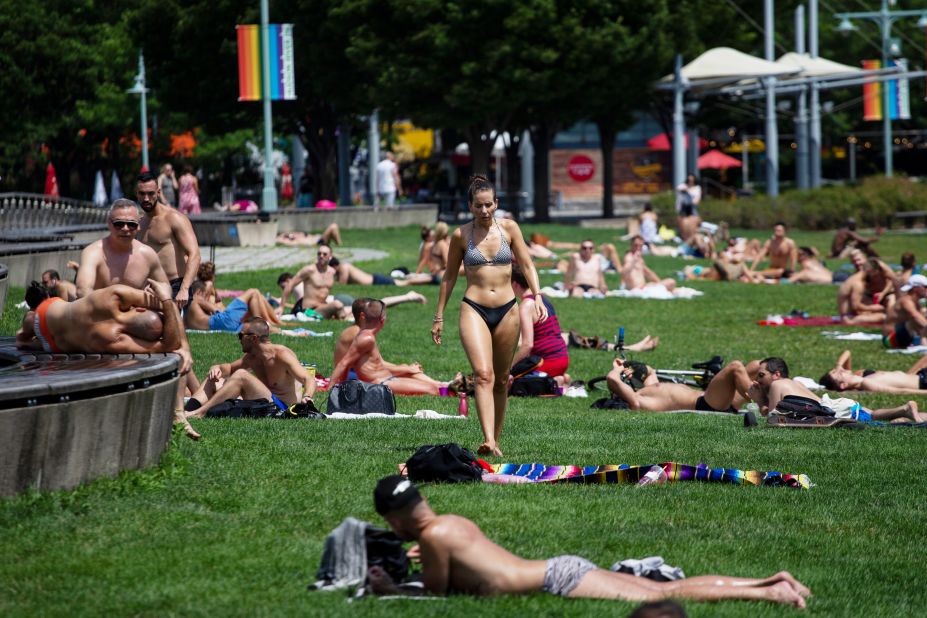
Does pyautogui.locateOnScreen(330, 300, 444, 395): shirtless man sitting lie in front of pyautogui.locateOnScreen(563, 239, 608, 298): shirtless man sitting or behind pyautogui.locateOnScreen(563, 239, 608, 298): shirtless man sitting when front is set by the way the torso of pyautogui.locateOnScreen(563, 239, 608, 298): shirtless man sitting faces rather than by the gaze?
in front

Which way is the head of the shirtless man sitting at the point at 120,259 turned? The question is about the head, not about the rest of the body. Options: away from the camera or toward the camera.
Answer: toward the camera

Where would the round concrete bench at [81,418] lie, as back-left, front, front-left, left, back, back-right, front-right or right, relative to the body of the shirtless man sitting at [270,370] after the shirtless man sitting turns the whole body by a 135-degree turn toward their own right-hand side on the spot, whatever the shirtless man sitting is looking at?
back

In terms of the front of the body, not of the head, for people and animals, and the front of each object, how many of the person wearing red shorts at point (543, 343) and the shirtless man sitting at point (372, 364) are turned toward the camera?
0

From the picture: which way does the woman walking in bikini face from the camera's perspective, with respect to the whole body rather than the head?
toward the camera

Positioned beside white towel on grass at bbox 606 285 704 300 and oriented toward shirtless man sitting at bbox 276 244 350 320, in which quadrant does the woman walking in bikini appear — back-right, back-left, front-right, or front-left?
front-left

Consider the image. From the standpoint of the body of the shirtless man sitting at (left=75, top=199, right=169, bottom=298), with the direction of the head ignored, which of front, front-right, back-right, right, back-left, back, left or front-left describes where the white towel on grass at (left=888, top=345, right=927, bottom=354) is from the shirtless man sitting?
back-left

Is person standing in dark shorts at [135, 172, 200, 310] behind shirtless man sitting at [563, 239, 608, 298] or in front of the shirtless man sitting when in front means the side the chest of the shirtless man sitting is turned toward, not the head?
in front

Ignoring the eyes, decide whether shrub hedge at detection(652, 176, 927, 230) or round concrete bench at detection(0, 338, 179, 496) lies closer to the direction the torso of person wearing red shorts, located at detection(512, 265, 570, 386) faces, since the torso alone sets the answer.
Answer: the shrub hedge

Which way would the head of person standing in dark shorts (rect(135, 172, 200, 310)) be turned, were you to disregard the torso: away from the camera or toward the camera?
toward the camera

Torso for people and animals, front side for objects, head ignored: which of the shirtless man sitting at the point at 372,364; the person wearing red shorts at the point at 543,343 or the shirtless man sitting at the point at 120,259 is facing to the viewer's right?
the shirtless man sitting at the point at 372,364

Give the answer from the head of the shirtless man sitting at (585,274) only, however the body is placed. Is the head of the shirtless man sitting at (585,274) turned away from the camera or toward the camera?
toward the camera

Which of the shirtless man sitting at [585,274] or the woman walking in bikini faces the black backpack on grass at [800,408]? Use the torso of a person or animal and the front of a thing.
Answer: the shirtless man sitting
